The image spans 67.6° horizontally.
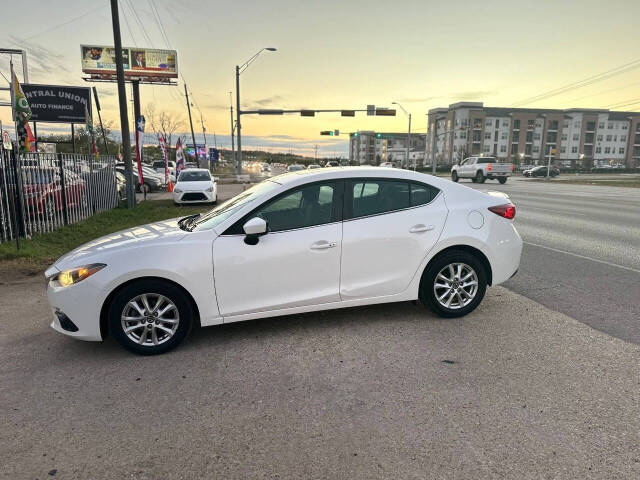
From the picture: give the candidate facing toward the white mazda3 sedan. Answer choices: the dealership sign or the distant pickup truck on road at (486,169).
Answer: the dealership sign

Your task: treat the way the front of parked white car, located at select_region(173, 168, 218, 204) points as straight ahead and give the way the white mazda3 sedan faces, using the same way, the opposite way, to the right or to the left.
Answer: to the right

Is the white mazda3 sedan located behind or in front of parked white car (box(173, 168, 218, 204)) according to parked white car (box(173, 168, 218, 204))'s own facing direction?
in front

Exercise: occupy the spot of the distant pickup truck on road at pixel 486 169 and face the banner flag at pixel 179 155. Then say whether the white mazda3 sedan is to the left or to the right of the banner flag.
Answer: left

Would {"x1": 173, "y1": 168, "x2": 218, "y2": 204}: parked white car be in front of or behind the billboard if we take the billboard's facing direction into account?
in front

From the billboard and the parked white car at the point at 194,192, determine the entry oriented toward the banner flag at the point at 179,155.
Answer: the billboard

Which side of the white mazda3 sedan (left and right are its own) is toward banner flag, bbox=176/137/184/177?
right

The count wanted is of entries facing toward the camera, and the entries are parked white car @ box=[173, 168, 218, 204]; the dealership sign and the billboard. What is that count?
3

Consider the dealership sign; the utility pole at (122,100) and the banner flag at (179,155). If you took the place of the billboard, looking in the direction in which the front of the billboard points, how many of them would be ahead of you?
3

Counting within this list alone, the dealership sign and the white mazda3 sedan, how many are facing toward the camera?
1

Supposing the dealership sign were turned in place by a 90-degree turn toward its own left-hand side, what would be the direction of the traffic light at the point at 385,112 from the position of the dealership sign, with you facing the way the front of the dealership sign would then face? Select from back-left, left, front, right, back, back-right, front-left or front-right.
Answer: front

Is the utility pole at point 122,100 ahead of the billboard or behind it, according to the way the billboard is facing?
ahead

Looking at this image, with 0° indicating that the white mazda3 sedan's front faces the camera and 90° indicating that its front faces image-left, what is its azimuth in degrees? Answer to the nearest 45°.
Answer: approximately 90°

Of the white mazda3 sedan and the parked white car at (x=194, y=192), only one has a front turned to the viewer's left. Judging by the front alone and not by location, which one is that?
the white mazda3 sedan
